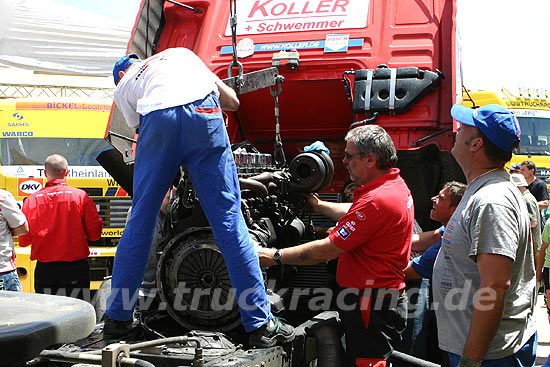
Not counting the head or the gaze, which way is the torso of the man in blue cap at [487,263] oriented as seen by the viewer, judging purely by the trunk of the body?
to the viewer's left

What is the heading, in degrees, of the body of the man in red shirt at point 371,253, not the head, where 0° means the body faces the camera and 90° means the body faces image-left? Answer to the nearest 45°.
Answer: approximately 90°

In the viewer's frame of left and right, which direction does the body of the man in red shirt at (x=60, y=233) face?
facing away from the viewer

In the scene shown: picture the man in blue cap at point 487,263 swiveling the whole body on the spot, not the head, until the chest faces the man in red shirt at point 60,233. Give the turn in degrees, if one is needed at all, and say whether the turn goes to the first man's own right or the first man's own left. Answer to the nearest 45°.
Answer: approximately 45° to the first man's own right

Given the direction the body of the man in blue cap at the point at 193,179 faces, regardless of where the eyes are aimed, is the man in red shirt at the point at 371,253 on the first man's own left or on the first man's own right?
on the first man's own right

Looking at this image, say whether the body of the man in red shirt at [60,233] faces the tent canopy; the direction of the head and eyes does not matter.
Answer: yes

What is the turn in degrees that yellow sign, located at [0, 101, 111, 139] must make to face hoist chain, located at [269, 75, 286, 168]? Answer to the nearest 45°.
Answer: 0° — it already faces it

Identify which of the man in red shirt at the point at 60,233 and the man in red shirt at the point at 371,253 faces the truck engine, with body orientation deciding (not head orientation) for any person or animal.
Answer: the man in red shirt at the point at 371,253

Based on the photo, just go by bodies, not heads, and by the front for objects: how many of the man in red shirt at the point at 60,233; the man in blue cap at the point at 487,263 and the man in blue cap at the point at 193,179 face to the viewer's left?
1

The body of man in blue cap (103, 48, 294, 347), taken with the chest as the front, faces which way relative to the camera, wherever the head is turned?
away from the camera

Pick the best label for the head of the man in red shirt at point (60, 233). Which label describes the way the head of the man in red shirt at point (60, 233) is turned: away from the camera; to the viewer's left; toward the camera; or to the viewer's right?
away from the camera

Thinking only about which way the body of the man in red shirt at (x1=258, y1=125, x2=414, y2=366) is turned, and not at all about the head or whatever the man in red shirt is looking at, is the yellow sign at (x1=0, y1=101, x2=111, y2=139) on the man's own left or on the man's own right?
on the man's own right

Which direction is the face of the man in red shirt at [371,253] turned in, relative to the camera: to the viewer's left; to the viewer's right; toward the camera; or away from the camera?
to the viewer's left

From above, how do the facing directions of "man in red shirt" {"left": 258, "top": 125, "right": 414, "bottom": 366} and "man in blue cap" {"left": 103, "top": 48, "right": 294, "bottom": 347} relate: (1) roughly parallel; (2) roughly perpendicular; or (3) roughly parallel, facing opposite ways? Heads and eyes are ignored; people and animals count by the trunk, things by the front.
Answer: roughly perpendicular

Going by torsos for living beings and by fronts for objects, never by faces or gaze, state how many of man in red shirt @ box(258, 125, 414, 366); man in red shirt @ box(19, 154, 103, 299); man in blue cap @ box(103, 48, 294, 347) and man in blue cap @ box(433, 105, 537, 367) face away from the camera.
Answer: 2

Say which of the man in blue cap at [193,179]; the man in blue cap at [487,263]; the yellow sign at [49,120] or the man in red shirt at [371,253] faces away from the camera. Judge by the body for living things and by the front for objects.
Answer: the man in blue cap at [193,179]
